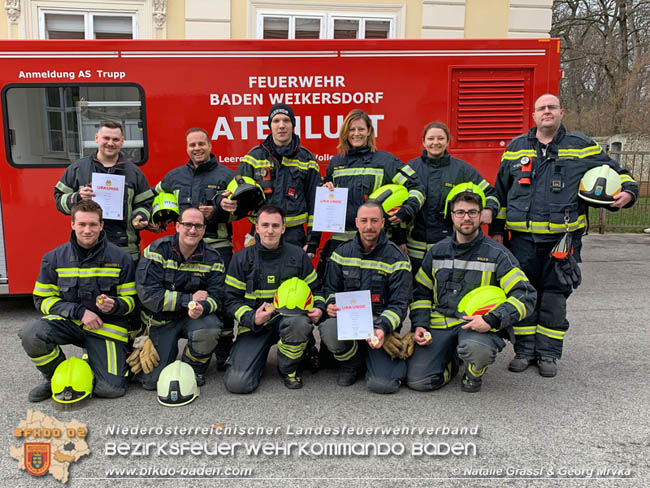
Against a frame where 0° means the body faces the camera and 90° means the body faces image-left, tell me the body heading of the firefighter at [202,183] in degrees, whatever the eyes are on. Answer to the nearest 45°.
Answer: approximately 0°

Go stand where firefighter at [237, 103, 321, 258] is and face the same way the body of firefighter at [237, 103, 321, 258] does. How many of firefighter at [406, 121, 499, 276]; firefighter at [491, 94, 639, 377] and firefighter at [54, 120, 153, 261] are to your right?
1

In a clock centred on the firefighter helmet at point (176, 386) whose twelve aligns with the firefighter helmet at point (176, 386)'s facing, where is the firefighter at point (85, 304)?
The firefighter is roughly at 4 o'clock from the firefighter helmet.

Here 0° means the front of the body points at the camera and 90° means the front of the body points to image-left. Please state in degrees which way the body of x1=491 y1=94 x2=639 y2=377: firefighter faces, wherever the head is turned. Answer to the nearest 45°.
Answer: approximately 0°

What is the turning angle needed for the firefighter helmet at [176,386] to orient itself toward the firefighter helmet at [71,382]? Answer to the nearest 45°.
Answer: approximately 90° to its right

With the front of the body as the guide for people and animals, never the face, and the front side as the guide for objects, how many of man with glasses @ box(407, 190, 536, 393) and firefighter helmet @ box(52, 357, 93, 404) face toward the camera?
2

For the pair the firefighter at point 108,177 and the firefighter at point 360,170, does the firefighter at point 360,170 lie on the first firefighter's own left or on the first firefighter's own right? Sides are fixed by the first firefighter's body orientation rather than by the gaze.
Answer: on the first firefighter's own left

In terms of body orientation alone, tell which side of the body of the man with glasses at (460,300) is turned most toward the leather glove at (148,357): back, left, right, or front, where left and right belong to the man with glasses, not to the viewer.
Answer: right
